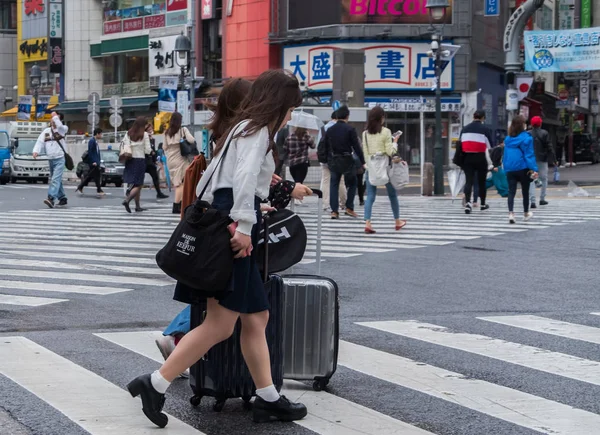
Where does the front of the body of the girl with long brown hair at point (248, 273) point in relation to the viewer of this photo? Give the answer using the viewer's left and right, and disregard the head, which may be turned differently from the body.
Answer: facing to the right of the viewer

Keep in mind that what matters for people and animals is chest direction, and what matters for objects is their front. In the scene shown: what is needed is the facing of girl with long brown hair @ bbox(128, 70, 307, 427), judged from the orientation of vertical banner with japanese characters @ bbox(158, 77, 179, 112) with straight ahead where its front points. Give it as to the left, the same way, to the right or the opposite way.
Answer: to the left

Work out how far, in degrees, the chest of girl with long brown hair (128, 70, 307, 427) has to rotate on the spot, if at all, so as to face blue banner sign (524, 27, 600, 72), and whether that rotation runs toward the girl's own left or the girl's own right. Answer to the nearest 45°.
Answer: approximately 90° to the girl's own left

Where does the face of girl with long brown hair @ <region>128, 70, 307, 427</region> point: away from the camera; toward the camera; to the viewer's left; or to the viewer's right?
to the viewer's right

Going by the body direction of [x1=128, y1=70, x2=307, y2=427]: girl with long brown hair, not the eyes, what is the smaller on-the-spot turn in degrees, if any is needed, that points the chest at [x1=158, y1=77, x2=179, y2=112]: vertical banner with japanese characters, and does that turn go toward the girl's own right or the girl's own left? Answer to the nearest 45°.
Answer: approximately 90° to the girl's own left

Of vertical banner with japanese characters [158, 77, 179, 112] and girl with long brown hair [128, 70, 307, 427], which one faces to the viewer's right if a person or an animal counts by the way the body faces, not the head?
the girl with long brown hair

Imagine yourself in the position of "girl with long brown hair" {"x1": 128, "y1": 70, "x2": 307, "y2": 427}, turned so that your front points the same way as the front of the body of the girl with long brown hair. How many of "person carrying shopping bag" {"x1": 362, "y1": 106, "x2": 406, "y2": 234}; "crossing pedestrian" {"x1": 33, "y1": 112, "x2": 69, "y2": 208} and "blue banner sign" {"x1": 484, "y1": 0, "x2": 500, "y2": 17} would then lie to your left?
3
